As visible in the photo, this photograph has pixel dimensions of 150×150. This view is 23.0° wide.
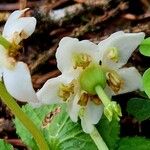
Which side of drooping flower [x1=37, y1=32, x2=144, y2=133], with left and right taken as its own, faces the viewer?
front
